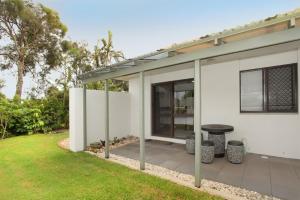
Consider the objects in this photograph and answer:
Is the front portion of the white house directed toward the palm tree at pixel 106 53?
no

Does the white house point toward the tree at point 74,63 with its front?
no

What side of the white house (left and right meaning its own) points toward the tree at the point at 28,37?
right

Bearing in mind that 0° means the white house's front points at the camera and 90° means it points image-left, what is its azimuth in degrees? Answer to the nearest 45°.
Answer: approximately 45°

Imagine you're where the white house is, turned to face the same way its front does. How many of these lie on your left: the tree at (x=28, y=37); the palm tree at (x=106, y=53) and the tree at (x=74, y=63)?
0
